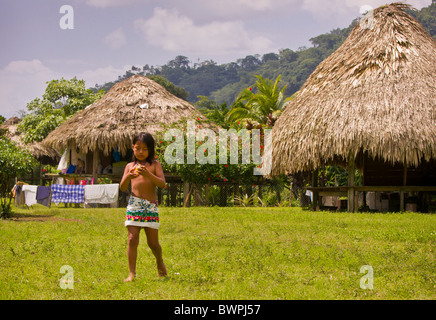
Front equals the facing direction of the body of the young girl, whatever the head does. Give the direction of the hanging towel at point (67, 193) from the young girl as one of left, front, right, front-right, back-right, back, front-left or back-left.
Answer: back-right

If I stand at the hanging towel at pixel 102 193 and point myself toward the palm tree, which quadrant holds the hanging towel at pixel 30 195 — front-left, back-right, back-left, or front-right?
back-left

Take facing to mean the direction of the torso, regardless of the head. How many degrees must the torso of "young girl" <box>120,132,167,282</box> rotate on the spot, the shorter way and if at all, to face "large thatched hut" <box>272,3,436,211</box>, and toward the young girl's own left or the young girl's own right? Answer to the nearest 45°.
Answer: approximately 180°

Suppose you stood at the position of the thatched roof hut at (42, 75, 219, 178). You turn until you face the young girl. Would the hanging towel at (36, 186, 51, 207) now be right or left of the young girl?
right

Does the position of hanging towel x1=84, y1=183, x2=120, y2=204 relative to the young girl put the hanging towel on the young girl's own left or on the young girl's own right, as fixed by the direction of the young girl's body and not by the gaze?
on the young girl's own right

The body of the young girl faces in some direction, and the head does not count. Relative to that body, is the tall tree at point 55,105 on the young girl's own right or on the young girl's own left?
on the young girl's own right

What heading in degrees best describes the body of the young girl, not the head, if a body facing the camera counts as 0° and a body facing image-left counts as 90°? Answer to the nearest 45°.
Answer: approximately 45°

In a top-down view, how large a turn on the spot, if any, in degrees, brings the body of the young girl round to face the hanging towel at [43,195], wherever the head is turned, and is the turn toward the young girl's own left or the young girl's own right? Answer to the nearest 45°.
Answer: approximately 135° to the young girl's own right
